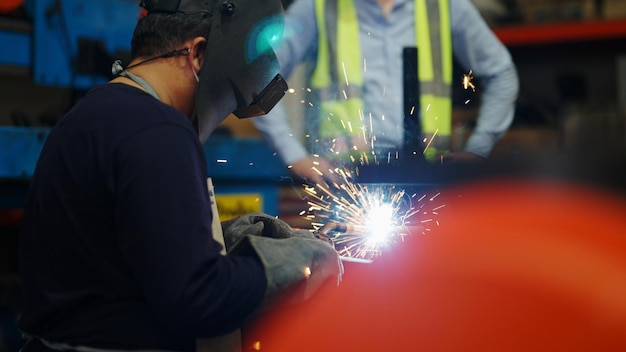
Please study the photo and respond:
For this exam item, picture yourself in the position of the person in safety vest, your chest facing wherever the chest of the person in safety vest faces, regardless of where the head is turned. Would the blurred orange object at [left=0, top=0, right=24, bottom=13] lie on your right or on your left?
on your right

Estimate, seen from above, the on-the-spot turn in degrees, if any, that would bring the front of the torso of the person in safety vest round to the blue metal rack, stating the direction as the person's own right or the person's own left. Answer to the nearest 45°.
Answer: approximately 90° to the person's own right

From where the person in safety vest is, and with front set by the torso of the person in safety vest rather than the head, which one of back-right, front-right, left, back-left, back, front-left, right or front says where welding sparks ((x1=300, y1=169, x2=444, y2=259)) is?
front

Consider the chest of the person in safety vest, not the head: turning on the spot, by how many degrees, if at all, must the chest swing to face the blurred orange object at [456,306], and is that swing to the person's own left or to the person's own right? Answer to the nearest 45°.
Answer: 0° — they already face it

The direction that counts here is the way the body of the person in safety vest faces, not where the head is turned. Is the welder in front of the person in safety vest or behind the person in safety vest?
in front

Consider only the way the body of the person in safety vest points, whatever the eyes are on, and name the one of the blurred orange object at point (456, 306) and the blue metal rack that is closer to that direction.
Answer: the blurred orange object

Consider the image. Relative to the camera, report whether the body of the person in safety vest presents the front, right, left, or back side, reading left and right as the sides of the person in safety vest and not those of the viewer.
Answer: front

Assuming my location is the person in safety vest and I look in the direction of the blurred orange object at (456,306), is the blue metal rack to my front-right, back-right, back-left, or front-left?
back-right
